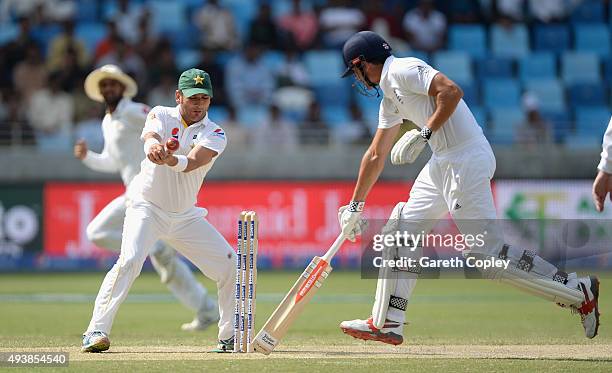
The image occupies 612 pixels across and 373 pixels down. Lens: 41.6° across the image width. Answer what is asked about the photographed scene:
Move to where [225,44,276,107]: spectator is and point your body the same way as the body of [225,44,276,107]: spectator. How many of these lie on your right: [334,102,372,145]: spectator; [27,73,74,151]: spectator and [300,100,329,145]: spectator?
1

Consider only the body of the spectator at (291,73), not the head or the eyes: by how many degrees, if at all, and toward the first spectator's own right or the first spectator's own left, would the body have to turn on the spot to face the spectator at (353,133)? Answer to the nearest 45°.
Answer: approximately 45° to the first spectator's own left

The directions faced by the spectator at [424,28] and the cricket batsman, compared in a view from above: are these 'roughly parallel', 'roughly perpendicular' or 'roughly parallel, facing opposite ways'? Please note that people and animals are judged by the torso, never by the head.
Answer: roughly perpendicular

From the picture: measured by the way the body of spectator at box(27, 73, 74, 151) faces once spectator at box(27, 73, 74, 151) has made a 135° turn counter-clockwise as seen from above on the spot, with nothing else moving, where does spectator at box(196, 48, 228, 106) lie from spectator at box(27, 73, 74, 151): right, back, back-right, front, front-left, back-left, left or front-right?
front-right

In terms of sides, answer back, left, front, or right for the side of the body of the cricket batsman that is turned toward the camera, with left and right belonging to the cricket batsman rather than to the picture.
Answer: left

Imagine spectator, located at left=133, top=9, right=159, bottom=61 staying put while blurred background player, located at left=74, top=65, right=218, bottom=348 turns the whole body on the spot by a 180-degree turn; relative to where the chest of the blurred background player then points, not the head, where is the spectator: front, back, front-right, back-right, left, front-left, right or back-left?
front-left
